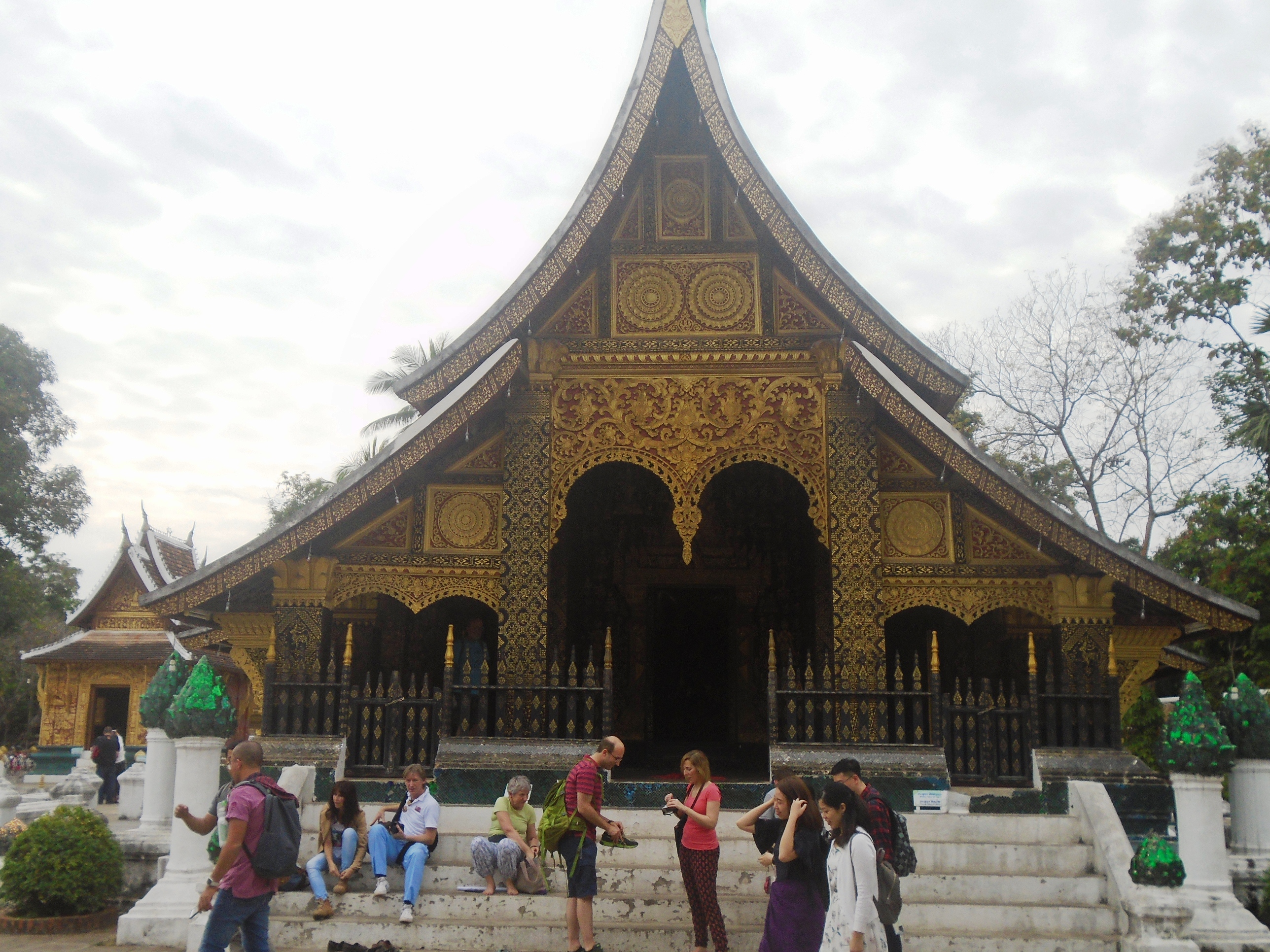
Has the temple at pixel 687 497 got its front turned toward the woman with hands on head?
yes

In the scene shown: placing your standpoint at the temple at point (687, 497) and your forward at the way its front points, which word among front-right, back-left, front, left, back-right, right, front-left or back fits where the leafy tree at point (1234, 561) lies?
back-left

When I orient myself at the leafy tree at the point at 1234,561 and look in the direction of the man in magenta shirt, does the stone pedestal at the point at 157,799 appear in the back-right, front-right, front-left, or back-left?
front-right

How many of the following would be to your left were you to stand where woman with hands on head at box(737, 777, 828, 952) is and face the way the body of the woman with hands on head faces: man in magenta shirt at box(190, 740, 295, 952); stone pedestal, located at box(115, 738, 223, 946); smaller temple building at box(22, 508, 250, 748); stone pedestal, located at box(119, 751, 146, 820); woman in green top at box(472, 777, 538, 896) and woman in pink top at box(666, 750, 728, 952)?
0

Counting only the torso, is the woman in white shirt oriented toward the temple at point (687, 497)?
no

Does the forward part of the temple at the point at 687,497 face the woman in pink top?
yes

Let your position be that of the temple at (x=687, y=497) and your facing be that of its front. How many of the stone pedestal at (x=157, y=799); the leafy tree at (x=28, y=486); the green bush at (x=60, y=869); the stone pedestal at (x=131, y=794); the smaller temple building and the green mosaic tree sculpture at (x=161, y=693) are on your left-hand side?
0

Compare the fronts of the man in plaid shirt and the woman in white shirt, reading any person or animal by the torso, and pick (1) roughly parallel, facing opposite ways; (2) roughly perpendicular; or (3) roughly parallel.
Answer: roughly parallel

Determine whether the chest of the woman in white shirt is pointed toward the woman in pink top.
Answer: no

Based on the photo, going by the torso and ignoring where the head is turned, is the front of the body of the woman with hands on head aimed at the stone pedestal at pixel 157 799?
no

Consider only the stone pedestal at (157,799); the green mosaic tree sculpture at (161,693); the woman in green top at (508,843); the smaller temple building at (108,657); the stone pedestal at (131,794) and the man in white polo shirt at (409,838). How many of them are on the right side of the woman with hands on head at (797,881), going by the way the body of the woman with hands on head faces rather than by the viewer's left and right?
6

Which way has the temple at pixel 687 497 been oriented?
toward the camera

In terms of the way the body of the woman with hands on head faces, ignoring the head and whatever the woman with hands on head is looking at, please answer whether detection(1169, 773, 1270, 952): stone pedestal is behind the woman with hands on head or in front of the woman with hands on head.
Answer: behind
